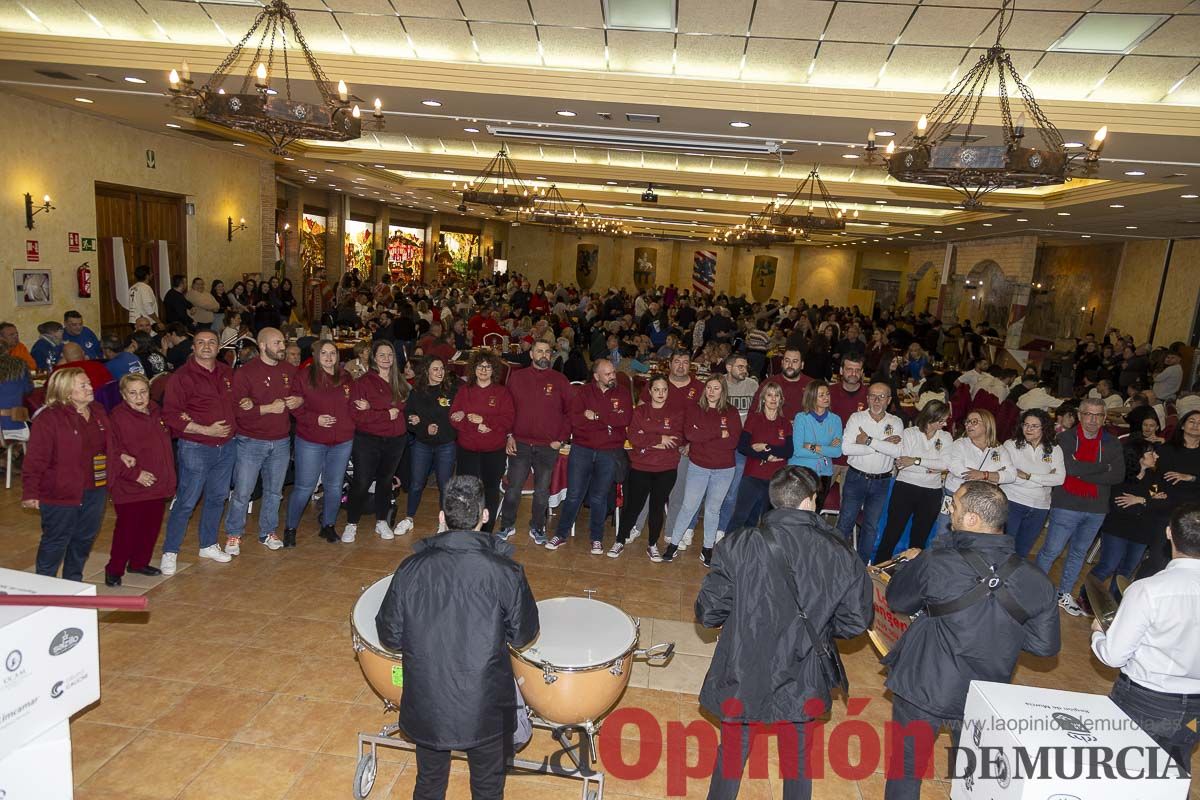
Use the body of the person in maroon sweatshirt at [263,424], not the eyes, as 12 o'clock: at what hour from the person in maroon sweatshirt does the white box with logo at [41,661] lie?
The white box with logo is roughly at 2 o'clock from the person in maroon sweatshirt.

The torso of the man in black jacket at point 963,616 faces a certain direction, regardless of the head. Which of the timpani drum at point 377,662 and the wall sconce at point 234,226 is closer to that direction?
the wall sconce

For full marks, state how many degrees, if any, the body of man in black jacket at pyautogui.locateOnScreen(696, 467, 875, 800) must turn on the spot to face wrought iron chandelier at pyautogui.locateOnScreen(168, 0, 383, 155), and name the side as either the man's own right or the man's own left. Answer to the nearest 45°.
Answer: approximately 90° to the man's own left

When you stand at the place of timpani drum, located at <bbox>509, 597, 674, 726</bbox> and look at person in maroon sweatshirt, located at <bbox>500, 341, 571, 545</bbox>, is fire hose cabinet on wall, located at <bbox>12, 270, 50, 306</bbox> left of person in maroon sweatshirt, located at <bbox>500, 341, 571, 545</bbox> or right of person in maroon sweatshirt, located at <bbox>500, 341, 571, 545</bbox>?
left

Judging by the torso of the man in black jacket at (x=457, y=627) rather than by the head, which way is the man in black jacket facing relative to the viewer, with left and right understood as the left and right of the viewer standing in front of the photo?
facing away from the viewer

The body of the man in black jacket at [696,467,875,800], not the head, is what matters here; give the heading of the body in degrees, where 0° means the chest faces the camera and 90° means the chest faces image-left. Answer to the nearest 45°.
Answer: approximately 180°

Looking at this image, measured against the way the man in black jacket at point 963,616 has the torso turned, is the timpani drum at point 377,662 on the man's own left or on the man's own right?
on the man's own left

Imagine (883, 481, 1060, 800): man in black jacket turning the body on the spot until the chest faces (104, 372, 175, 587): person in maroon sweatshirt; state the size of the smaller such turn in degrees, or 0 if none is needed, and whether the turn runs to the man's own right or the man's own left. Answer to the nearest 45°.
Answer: approximately 45° to the man's own left

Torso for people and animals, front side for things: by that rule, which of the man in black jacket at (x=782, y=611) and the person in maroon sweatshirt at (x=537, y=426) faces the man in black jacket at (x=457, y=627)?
the person in maroon sweatshirt

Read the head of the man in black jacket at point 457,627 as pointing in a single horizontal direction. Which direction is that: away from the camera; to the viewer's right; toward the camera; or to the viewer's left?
away from the camera

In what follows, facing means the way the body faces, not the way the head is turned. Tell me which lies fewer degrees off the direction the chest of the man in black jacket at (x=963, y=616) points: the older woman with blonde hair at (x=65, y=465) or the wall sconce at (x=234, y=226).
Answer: the wall sconce

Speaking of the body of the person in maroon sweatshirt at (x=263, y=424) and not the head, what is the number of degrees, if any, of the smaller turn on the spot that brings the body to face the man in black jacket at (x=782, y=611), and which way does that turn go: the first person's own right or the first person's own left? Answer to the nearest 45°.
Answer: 0° — they already face them

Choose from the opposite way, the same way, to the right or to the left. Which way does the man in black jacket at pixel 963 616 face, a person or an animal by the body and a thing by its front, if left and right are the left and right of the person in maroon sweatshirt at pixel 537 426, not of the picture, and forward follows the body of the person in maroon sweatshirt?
the opposite way

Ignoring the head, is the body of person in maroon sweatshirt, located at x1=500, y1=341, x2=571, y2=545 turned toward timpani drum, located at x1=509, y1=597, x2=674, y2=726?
yes

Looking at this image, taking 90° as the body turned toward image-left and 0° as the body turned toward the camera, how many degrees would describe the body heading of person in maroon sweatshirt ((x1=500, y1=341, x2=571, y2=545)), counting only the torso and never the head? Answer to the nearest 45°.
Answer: approximately 0°

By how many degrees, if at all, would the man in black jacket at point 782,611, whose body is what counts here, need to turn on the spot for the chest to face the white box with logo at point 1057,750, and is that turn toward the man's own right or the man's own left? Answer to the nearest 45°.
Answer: approximately 90° to the man's own right
